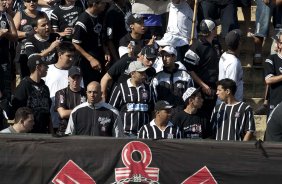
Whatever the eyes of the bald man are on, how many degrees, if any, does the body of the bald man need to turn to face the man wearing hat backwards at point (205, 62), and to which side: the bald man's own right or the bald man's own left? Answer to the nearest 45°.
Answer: approximately 135° to the bald man's own left

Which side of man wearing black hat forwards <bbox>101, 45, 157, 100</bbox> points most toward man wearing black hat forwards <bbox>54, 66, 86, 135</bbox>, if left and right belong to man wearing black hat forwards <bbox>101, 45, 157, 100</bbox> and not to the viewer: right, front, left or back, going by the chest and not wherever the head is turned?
right

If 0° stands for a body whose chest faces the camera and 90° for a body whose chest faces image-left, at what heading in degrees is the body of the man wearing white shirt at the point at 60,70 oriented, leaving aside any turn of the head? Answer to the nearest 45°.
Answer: approximately 315°

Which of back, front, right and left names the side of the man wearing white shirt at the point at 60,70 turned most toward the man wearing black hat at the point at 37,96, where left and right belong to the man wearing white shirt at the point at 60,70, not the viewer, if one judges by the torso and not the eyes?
right

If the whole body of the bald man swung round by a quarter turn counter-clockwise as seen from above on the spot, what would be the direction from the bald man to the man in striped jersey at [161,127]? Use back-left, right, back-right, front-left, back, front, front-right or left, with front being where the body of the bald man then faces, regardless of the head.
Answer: front
